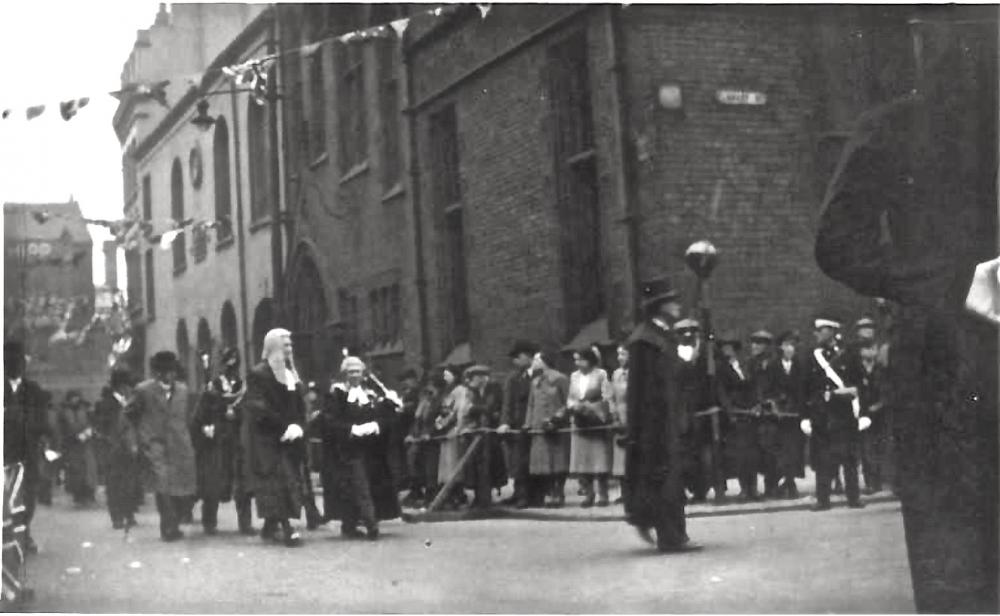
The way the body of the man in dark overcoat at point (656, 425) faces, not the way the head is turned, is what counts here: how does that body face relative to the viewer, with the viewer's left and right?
facing to the right of the viewer

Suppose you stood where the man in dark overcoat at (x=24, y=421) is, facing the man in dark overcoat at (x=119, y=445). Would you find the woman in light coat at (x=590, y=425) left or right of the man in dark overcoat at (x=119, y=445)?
right

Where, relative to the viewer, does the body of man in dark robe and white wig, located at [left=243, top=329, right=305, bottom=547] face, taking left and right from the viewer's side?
facing the viewer and to the right of the viewer

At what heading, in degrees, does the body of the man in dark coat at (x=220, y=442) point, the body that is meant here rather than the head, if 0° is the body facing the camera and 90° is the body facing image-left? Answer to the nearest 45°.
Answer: approximately 315°

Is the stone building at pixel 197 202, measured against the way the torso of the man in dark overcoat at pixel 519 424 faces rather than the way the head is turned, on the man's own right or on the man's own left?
on the man's own right
